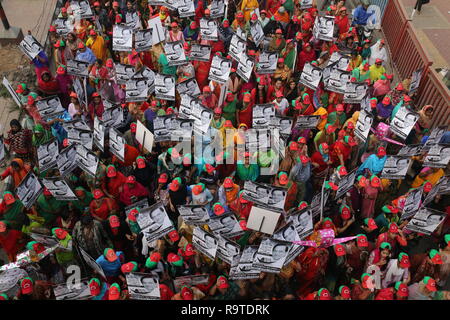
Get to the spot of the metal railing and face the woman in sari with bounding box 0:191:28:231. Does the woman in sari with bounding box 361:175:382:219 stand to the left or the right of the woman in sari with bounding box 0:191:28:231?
left

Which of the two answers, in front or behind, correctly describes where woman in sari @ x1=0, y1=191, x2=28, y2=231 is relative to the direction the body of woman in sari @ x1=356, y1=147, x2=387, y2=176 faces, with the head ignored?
in front

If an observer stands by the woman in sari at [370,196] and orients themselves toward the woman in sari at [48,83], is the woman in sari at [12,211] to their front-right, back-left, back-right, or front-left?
front-left

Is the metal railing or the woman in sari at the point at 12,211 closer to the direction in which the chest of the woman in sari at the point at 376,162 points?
the woman in sari

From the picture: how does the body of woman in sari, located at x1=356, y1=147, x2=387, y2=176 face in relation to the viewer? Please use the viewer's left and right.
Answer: facing the viewer and to the left of the viewer

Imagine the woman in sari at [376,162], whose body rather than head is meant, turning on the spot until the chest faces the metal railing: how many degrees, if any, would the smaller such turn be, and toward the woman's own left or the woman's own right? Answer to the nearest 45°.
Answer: approximately 135° to the woman's own right

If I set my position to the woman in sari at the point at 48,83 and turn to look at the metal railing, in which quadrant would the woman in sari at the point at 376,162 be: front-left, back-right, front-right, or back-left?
front-right
